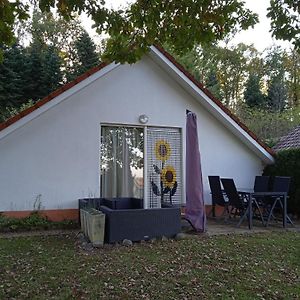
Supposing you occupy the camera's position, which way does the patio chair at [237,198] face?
facing away from the viewer and to the right of the viewer

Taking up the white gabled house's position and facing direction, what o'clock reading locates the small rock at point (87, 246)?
The small rock is roughly at 12 o'clock from the white gabled house.

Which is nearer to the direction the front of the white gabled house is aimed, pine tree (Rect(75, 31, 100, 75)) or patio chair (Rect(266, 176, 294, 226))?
the patio chair

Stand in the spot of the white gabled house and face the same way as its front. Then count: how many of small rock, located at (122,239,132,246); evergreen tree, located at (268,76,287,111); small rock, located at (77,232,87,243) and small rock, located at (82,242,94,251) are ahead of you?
3

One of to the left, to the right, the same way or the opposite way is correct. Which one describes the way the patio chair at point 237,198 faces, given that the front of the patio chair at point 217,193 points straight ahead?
the same way

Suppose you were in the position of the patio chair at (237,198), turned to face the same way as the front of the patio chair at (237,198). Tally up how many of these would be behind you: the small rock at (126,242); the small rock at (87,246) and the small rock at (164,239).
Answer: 3

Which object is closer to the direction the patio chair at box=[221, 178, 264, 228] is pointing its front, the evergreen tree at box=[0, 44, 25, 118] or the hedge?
the hedge

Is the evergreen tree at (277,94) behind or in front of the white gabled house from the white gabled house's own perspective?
behind

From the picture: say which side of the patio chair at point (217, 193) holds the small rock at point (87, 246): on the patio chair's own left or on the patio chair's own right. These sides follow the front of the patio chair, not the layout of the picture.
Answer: on the patio chair's own right

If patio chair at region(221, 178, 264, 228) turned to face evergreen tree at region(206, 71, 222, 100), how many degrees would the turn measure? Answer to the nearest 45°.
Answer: approximately 45° to its left

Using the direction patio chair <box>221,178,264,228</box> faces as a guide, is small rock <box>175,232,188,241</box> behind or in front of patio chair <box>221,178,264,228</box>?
behind
